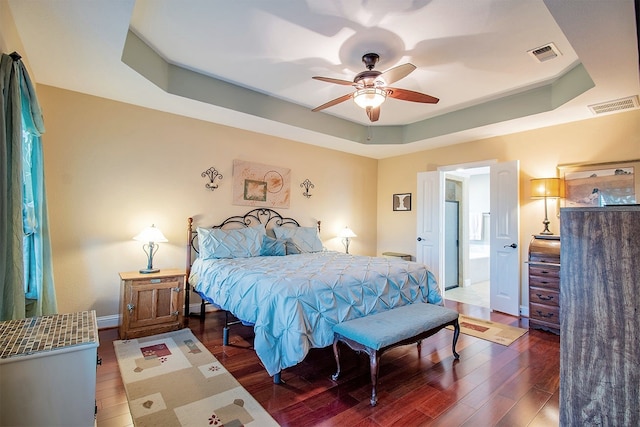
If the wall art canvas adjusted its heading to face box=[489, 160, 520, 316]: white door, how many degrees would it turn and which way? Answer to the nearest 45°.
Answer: approximately 45° to its left

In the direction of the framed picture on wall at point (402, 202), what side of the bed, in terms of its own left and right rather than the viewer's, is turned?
left

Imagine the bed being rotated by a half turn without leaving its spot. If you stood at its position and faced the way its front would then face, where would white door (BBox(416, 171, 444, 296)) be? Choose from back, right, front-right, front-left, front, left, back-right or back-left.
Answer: right

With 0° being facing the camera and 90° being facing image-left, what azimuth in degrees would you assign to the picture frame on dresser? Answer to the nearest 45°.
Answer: approximately 45°

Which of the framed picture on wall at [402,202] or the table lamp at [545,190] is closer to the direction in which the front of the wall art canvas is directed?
the table lamp

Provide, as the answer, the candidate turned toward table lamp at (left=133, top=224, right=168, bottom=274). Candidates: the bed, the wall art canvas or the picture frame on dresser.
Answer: the picture frame on dresser

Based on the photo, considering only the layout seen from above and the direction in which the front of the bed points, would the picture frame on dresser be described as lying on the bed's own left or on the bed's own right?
on the bed's own left

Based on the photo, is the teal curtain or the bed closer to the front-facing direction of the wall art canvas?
the bed

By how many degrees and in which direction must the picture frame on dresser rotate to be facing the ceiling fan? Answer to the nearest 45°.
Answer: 0° — it already faces it

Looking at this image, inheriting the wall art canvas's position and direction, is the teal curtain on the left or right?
on its right

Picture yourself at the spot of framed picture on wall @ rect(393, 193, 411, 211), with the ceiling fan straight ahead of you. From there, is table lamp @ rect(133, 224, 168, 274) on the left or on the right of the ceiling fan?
right
